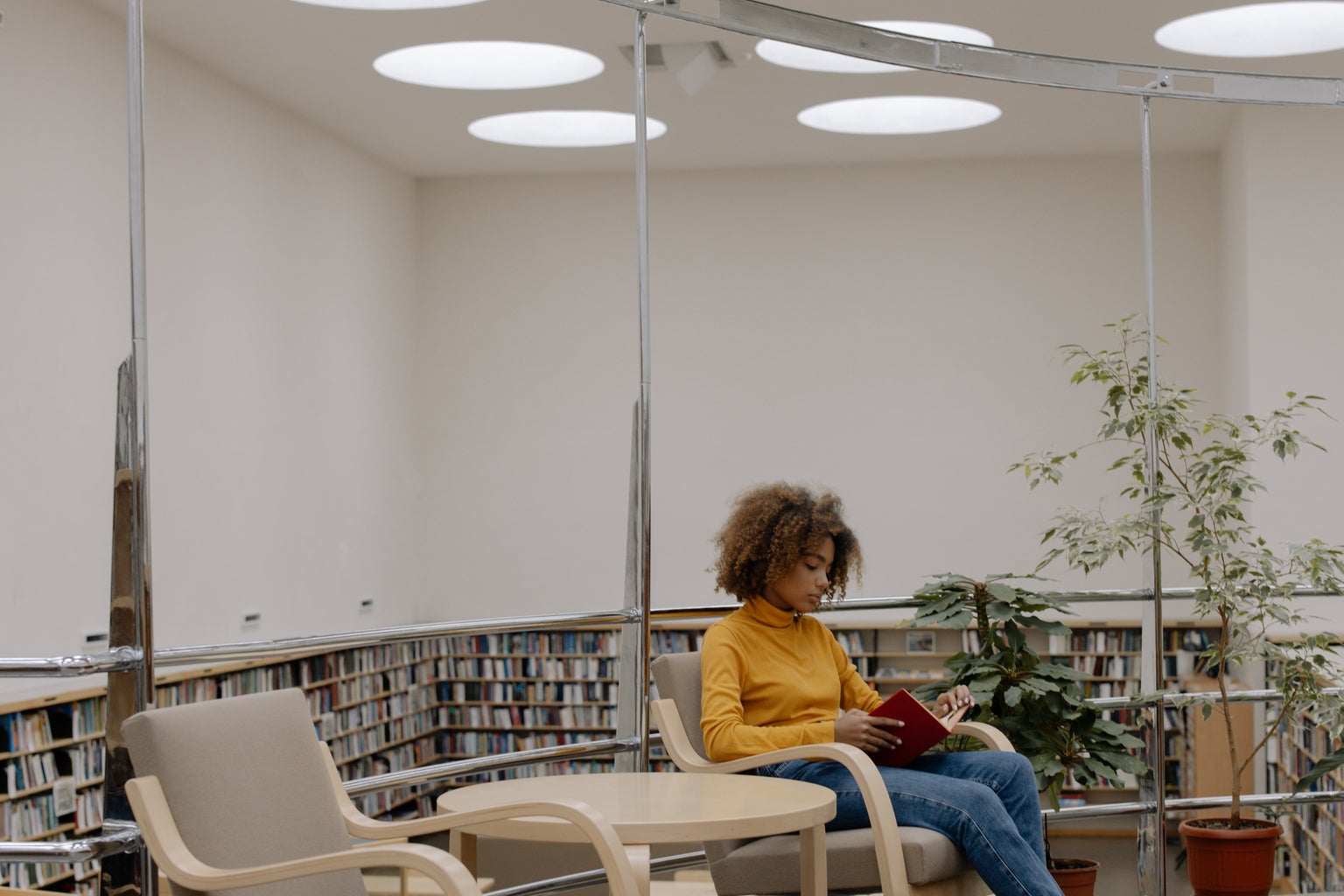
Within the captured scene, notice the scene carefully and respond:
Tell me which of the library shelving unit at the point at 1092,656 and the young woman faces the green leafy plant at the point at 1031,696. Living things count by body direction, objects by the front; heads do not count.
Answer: the library shelving unit

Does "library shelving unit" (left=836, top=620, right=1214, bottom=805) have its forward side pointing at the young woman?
yes

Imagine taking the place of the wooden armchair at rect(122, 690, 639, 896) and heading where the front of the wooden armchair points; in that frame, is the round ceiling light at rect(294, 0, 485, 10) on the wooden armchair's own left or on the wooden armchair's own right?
on the wooden armchair's own left

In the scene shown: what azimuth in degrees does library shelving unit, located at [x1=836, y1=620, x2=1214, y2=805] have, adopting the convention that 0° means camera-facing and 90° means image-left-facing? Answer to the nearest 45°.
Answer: approximately 0°

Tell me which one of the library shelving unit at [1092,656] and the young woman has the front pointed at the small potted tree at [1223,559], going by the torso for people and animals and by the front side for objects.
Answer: the library shelving unit

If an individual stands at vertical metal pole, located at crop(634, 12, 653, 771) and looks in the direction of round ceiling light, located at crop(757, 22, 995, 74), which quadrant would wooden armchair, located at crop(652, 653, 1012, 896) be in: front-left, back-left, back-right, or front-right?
back-right

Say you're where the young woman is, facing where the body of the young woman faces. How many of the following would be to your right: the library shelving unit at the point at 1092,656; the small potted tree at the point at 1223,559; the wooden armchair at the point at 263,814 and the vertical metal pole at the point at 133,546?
2

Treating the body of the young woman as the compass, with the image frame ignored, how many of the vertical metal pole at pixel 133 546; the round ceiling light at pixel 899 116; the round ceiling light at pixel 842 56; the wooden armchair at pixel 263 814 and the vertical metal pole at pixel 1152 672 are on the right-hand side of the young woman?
2

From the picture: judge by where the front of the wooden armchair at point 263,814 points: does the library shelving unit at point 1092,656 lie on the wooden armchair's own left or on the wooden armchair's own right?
on the wooden armchair's own left
